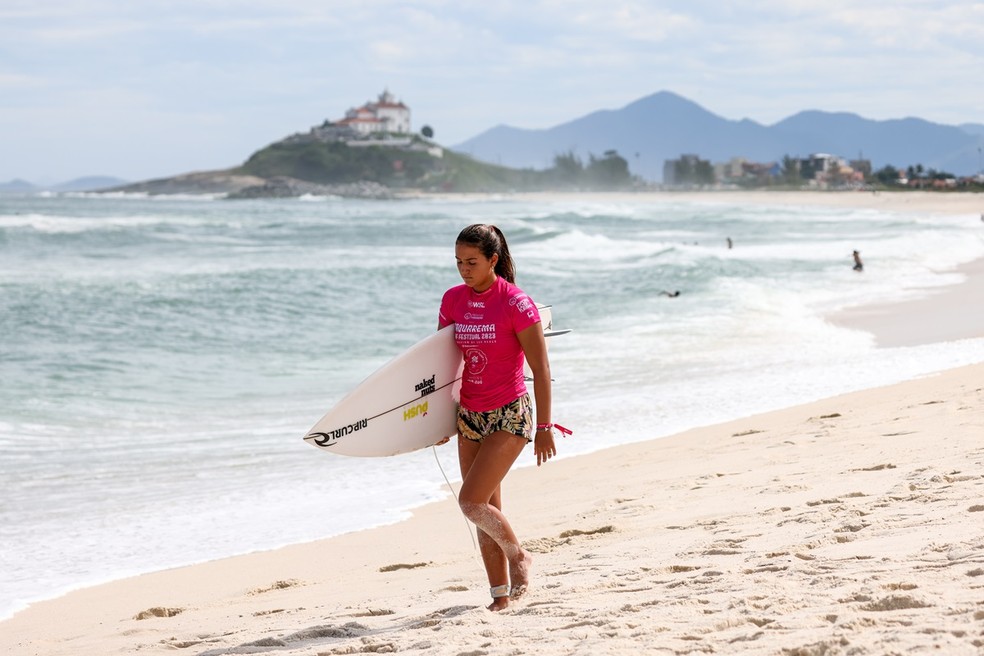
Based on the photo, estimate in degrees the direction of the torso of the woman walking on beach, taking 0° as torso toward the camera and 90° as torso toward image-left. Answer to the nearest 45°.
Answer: approximately 45°
